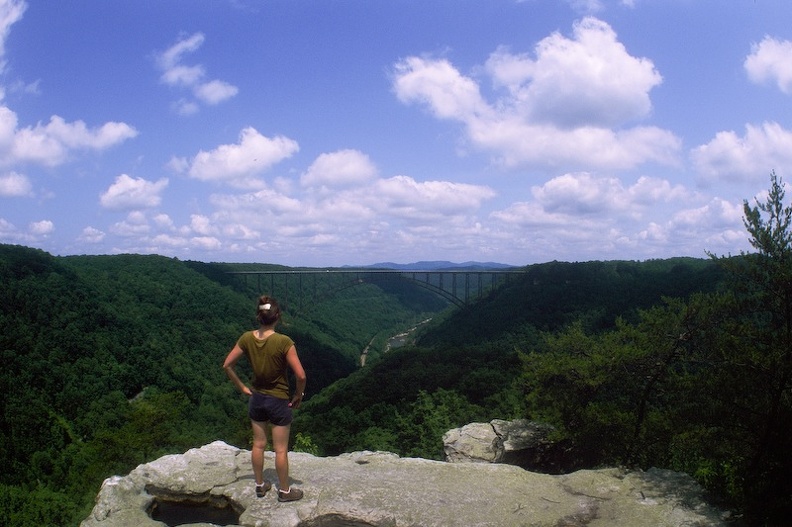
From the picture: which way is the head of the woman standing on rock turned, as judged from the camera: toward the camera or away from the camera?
away from the camera

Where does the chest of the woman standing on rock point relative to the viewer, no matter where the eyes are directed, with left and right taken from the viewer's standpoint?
facing away from the viewer and to the right of the viewer
